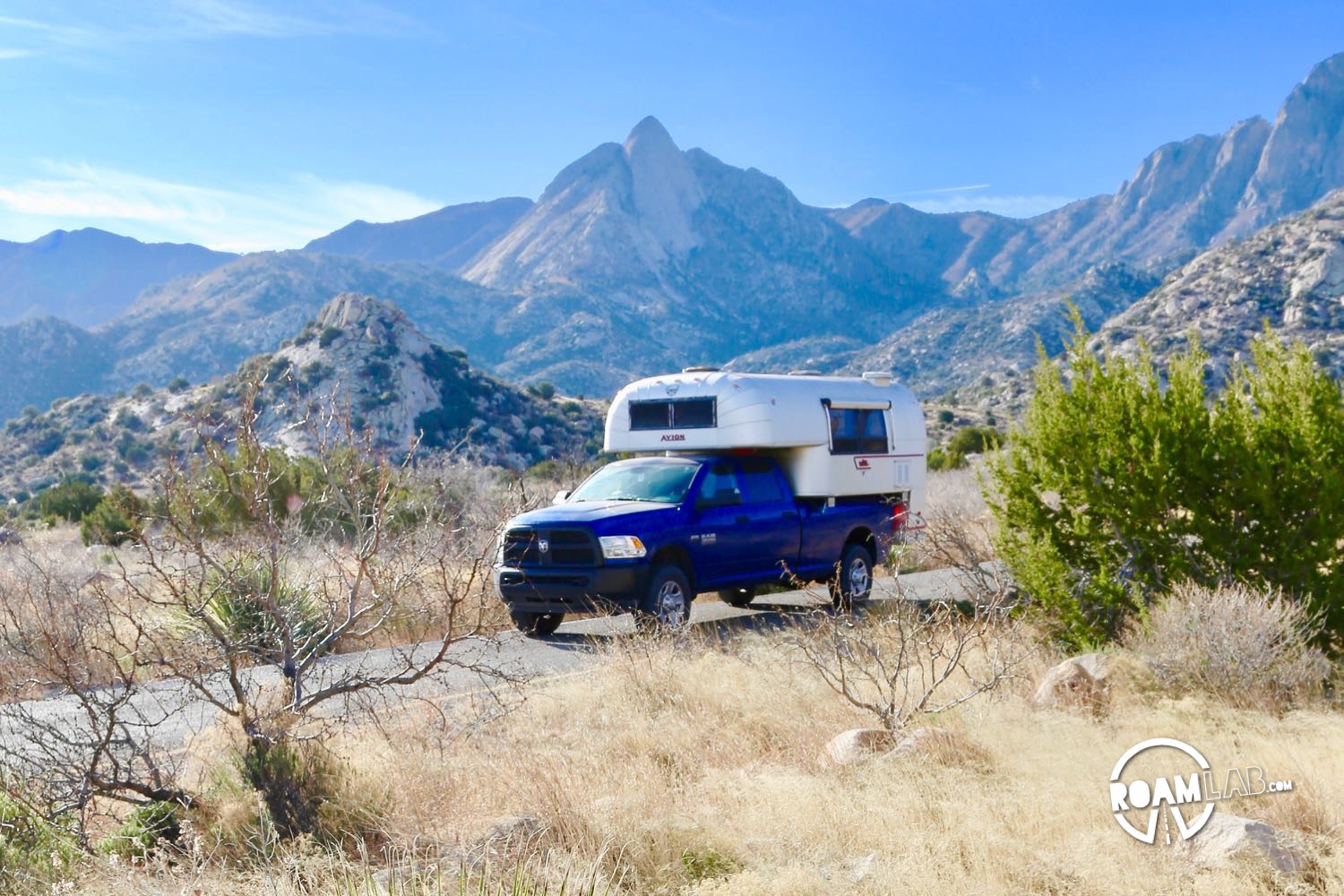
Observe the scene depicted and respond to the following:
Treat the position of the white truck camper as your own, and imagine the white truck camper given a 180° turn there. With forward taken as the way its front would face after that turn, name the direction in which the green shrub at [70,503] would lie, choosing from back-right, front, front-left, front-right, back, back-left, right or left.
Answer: left

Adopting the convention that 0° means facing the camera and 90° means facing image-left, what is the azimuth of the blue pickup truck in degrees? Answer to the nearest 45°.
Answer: approximately 45°

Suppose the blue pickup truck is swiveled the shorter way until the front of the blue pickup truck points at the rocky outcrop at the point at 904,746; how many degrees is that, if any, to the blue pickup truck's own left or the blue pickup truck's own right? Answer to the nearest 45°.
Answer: approximately 45° to the blue pickup truck's own left

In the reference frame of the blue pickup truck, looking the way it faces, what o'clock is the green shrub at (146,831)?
The green shrub is roughly at 11 o'clock from the blue pickup truck.

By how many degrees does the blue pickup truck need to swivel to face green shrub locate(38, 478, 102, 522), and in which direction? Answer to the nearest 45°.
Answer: approximately 90° to its right

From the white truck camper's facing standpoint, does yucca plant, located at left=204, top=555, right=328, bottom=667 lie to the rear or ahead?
ahead

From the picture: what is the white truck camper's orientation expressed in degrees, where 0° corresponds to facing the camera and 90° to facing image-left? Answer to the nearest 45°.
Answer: approximately 45°

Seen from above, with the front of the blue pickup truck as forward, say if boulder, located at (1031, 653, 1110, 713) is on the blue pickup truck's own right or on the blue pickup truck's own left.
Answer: on the blue pickup truck's own left

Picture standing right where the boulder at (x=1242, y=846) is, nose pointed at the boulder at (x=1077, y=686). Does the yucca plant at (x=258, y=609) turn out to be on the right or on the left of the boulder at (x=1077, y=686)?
left
